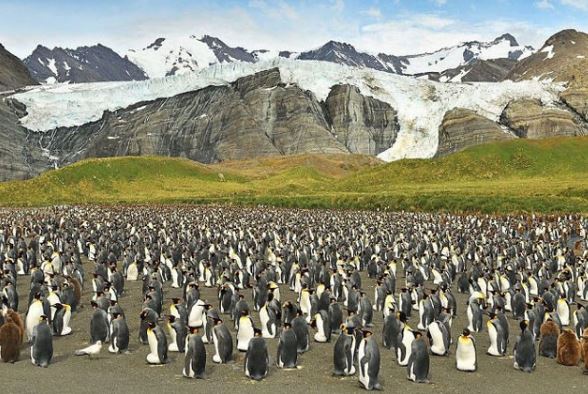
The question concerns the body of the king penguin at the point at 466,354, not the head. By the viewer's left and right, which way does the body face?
facing the viewer

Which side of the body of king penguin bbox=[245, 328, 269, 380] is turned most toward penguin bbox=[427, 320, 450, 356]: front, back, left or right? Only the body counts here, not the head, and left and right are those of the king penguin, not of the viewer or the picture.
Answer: right

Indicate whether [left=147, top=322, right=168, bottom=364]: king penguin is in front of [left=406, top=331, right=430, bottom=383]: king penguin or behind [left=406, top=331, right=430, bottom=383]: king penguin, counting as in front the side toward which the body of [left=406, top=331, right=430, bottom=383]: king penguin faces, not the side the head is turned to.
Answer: in front

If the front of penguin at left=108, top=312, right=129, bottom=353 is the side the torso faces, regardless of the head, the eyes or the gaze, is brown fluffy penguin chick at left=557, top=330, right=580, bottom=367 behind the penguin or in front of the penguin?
behind

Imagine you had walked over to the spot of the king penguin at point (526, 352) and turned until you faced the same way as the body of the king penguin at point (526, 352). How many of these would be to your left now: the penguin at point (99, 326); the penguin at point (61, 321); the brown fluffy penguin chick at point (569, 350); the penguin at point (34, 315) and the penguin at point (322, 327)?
4

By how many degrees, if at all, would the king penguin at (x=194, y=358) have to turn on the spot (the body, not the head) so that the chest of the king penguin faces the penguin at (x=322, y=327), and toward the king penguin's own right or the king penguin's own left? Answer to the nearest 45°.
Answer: approximately 90° to the king penguin's own right

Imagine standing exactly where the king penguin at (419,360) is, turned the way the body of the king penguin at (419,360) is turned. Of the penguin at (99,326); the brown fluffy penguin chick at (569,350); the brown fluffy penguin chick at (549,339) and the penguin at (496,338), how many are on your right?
3

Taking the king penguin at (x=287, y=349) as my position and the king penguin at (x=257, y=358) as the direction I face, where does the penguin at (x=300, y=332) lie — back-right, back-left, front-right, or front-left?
back-right

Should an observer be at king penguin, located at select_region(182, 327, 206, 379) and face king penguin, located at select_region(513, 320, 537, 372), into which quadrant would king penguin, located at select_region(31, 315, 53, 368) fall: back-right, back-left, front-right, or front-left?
back-left

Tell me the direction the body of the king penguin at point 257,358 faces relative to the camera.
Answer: away from the camera

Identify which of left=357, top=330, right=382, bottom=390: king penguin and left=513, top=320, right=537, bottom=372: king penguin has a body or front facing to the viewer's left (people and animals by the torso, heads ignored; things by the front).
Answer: left=357, top=330, right=382, bottom=390: king penguin
